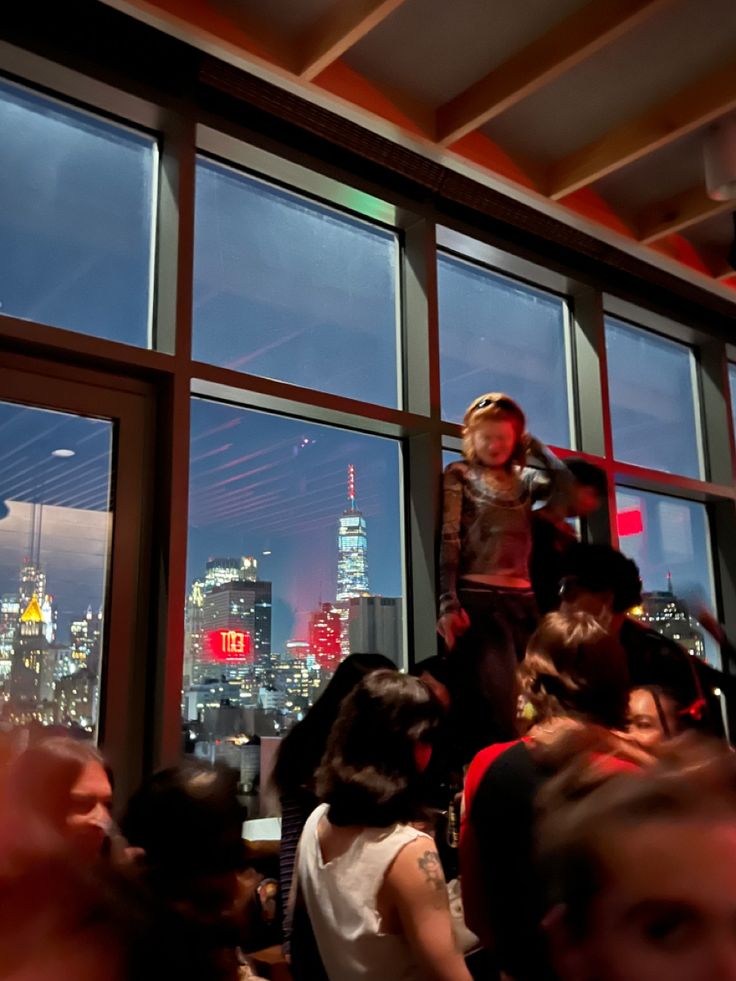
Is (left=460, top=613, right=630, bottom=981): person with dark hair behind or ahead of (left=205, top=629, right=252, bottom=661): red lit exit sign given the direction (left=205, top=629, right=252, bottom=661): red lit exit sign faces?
ahead

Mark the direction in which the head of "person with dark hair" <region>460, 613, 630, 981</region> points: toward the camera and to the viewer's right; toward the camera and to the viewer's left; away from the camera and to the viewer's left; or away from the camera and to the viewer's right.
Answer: away from the camera and to the viewer's right

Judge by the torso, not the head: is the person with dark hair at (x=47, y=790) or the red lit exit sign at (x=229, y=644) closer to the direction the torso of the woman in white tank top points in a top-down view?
the red lit exit sign

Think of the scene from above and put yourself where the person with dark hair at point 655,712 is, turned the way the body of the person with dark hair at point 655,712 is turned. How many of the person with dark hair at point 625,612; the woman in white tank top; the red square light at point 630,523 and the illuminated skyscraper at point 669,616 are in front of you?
1

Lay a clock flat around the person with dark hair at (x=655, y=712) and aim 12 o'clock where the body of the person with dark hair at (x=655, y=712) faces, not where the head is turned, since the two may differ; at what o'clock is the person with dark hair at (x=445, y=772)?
the person with dark hair at (x=445, y=772) is roughly at 3 o'clock from the person with dark hair at (x=655, y=712).

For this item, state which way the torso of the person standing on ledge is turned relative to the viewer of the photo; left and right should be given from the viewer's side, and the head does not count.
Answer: facing the viewer

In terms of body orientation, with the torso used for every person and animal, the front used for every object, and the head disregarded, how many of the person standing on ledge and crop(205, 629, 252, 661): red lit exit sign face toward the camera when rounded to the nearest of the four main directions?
2

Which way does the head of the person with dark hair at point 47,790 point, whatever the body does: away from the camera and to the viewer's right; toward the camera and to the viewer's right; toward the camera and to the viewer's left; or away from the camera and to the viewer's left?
toward the camera and to the viewer's right

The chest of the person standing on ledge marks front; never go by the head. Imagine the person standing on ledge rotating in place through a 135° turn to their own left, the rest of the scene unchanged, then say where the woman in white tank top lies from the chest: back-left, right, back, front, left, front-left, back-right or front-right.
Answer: back-right

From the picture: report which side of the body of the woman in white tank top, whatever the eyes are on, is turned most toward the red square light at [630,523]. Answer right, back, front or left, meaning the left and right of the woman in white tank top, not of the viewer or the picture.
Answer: front

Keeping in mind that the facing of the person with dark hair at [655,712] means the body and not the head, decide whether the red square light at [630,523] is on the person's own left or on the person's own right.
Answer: on the person's own right

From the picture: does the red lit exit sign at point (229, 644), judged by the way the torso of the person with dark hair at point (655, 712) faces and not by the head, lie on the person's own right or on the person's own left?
on the person's own right

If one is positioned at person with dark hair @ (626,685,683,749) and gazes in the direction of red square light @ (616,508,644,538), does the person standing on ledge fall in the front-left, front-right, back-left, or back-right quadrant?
front-left

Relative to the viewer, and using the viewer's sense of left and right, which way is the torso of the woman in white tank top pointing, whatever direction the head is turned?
facing away from the viewer and to the right of the viewer

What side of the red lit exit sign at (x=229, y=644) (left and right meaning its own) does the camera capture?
front
